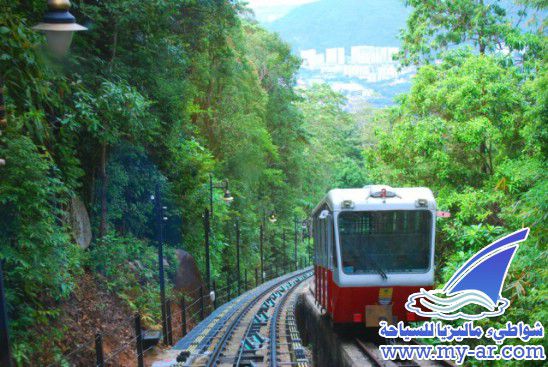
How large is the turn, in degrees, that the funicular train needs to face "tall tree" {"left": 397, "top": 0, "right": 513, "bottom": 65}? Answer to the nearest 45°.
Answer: approximately 180°

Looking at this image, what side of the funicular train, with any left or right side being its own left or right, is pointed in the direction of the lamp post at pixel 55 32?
front

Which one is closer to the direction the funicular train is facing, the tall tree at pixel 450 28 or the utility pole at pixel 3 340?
the utility pole

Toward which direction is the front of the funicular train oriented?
toward the camera

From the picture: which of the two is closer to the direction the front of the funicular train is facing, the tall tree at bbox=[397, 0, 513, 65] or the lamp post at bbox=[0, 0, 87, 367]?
the lamp post
